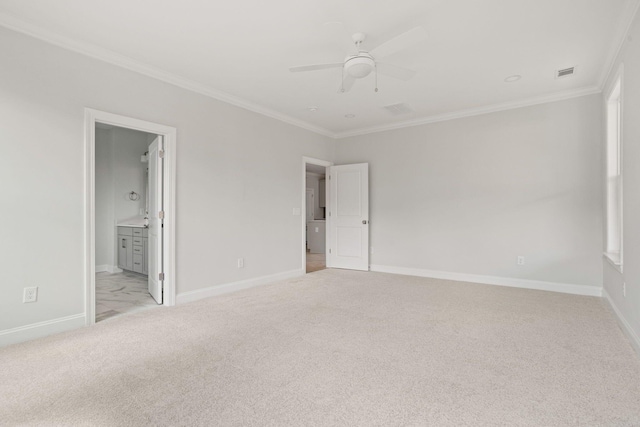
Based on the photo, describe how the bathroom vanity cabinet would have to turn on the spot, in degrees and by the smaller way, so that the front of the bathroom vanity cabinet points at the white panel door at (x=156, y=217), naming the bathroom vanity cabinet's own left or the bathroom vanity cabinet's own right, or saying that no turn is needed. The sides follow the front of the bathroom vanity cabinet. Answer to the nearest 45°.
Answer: approximately 45° to the bathroom vanity cabinet's own left

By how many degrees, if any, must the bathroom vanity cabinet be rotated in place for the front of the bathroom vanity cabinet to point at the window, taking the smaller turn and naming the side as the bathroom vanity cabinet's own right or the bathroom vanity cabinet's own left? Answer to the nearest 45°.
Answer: approximately 90° to the bathroom vanity cabinet's own left

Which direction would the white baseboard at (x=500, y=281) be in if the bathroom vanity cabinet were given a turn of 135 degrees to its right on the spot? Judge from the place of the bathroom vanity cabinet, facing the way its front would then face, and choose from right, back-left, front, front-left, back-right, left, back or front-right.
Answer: back-right

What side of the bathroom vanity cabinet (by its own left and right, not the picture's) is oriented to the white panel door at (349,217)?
left

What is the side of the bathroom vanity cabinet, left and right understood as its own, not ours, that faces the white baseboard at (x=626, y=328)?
left

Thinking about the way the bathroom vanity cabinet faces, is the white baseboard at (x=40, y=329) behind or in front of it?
in front

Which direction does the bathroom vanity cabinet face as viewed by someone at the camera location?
facing the viewer and to the left of the viewer

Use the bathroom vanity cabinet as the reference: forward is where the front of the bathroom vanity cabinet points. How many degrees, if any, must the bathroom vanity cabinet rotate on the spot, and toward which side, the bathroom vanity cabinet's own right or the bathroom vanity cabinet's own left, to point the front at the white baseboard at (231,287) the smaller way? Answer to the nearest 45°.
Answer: approximately 90° to the bathroom vanity cabinet's own left
